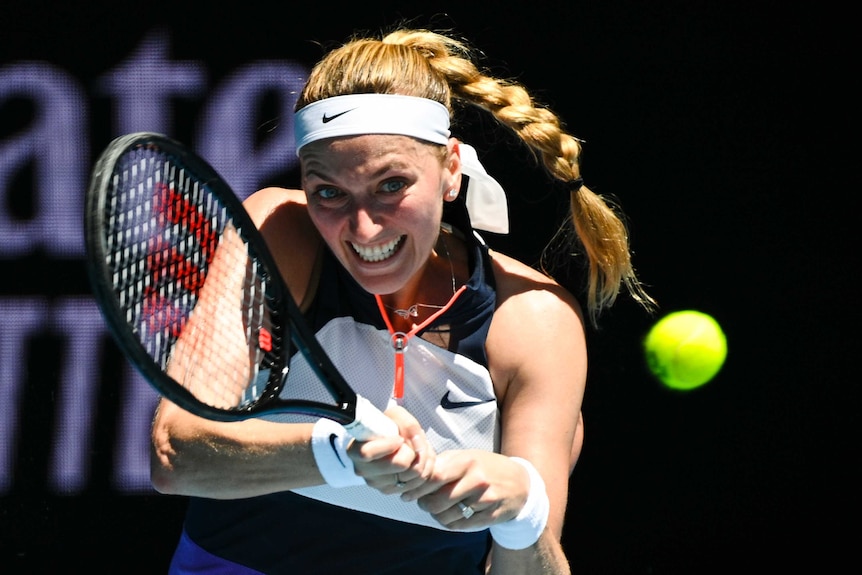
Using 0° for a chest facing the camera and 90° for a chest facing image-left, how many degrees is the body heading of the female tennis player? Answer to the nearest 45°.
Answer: approximately 0°
